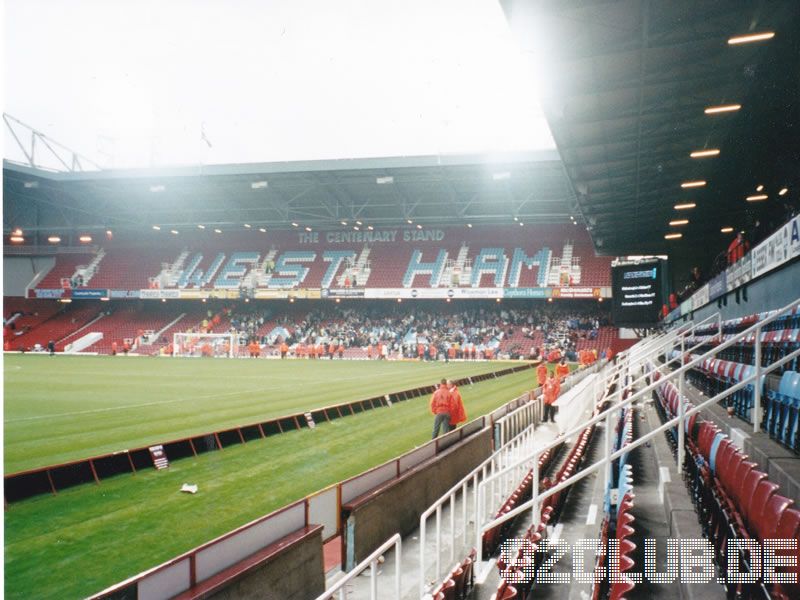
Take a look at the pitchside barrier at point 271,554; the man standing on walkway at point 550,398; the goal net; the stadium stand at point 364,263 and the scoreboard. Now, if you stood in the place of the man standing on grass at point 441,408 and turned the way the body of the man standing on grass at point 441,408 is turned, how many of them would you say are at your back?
1

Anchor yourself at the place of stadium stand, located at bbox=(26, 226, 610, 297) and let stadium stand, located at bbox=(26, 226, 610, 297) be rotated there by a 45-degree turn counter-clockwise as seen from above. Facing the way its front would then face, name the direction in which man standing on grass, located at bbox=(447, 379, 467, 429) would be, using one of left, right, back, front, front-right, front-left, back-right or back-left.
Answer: front-right

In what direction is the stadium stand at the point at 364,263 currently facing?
toward the camera

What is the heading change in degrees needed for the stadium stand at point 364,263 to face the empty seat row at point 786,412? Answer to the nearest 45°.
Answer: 0° — it already faces it

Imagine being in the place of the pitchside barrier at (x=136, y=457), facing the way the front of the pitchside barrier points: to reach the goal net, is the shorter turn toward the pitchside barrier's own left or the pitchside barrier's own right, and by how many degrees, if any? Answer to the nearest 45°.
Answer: approximately 45° to the pitchside barrier's own right

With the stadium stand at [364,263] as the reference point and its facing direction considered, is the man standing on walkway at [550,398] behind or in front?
in front

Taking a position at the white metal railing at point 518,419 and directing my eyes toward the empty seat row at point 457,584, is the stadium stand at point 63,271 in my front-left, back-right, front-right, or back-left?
back-right

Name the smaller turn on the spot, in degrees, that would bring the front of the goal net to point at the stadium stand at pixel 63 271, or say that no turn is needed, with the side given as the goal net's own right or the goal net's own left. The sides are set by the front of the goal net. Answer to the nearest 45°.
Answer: approximately 135° to the goal net's own right

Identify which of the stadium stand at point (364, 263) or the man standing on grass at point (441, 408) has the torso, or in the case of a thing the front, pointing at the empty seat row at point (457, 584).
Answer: the stadium stand

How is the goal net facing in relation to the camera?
toward the camera

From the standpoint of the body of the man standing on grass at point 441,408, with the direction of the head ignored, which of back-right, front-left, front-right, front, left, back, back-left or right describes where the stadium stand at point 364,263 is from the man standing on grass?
front
